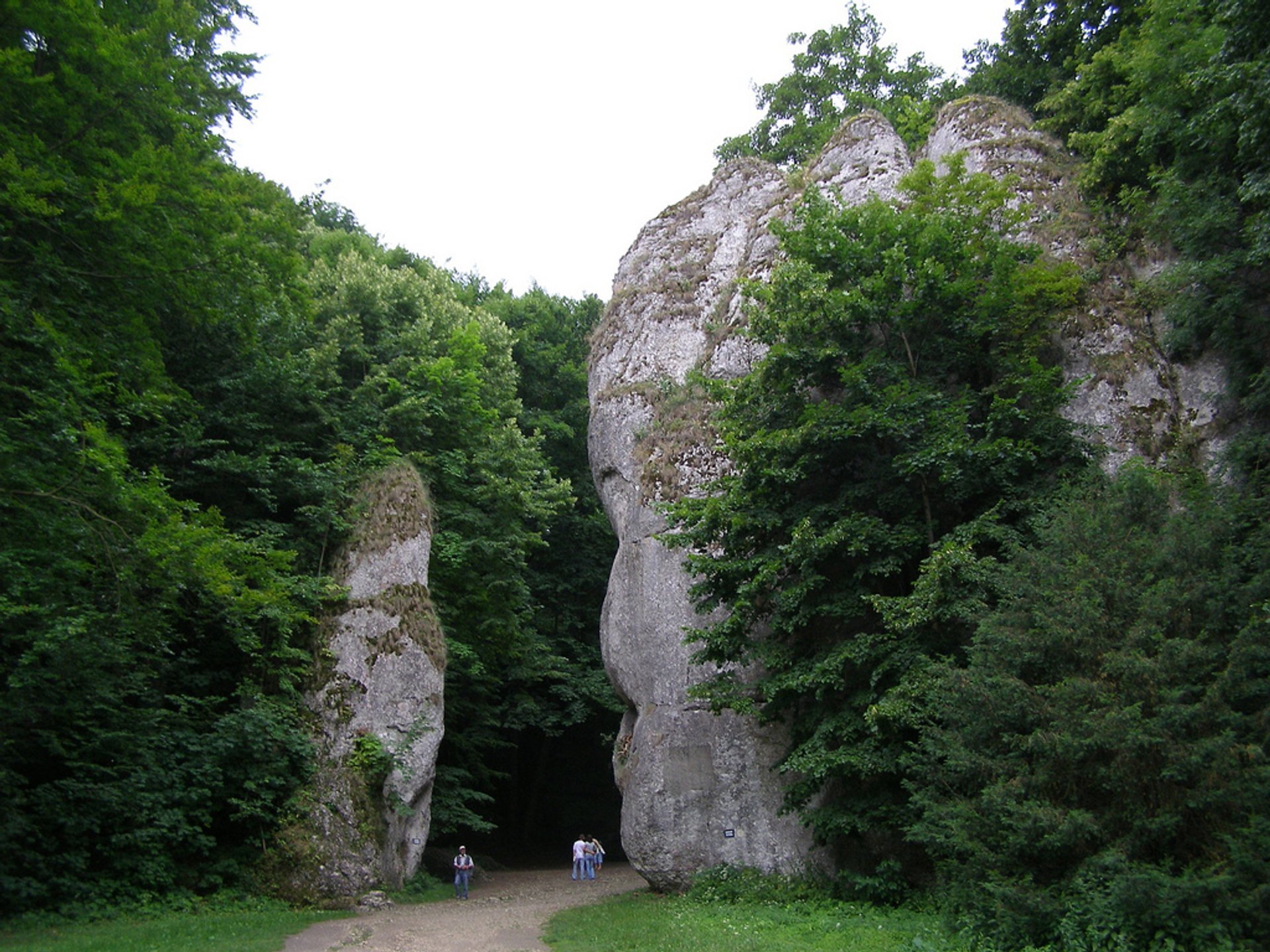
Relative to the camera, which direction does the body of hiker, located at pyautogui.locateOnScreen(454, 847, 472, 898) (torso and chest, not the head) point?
toward the camera

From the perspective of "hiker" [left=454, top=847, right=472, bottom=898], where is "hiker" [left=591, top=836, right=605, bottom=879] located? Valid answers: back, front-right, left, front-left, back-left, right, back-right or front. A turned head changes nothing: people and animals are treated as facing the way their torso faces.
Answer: back-left

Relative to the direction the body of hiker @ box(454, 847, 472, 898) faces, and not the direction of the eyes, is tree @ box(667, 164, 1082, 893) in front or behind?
in front
